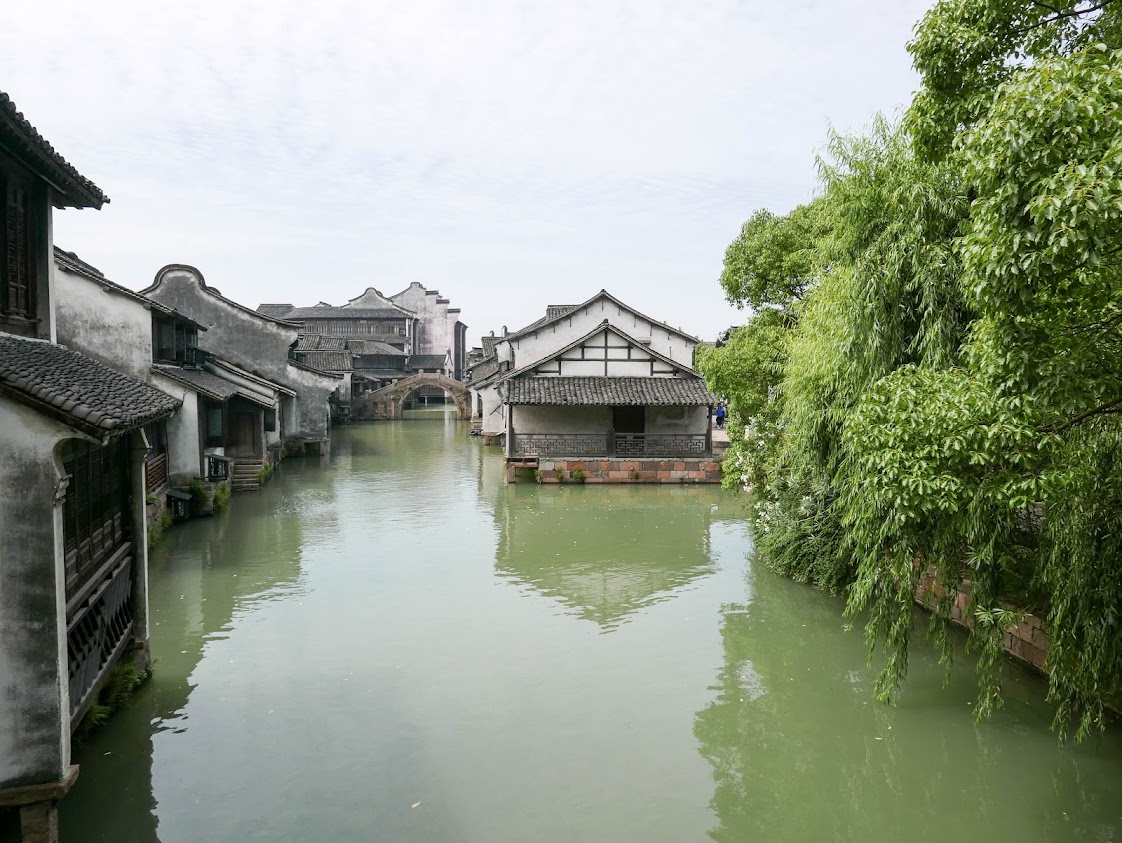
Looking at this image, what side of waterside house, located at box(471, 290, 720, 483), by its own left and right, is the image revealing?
front

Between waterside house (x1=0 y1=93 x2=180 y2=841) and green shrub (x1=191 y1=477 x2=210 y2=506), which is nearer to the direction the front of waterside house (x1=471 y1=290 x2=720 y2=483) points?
the waterside house

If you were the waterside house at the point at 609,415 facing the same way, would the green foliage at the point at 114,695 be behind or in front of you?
in front

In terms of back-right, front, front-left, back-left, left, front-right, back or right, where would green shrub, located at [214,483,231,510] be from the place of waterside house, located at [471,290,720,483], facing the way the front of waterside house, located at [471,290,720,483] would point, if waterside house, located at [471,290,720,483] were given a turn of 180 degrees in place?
back-left

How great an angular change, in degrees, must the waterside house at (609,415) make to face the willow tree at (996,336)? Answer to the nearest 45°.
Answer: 0° — it already faces it

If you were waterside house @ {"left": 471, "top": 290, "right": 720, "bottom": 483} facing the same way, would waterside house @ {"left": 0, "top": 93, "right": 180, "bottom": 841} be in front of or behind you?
in front

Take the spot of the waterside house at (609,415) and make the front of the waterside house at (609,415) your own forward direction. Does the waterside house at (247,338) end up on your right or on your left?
on your right

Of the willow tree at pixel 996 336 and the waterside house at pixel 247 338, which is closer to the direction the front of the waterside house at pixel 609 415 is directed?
the willow tree
